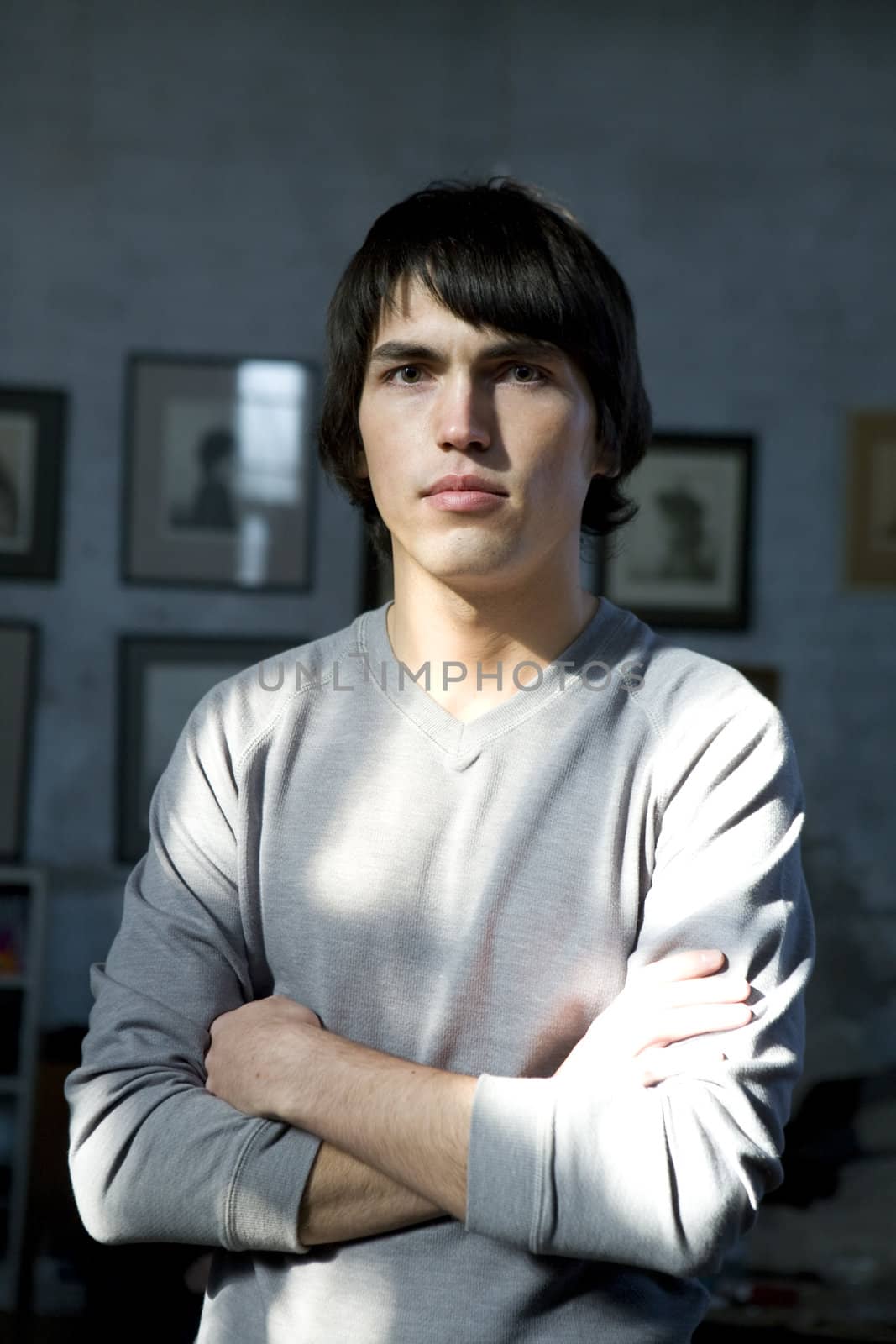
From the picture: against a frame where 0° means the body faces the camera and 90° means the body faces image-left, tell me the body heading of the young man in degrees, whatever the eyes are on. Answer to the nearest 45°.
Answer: approximately 0°

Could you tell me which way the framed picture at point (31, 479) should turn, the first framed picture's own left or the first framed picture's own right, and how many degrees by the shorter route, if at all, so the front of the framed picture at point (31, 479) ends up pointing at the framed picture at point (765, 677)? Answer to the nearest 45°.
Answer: approximately 90° to the first framed picture's own left

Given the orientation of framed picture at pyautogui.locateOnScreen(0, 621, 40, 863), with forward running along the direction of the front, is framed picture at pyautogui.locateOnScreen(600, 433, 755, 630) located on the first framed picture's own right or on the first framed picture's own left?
on the first framed picture's own left

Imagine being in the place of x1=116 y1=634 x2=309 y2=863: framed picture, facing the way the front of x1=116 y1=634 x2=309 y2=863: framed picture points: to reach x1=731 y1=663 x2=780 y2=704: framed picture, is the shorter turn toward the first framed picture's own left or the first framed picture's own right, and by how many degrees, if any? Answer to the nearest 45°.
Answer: approximately 90° to the first framed picture's own left

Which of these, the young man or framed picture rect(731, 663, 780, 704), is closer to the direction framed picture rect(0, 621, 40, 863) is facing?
the young man

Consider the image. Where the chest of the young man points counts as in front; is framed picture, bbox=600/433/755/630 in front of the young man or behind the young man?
behind

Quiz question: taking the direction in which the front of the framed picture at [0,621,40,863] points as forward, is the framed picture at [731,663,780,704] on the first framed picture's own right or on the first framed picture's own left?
on the first framed picture's own left
